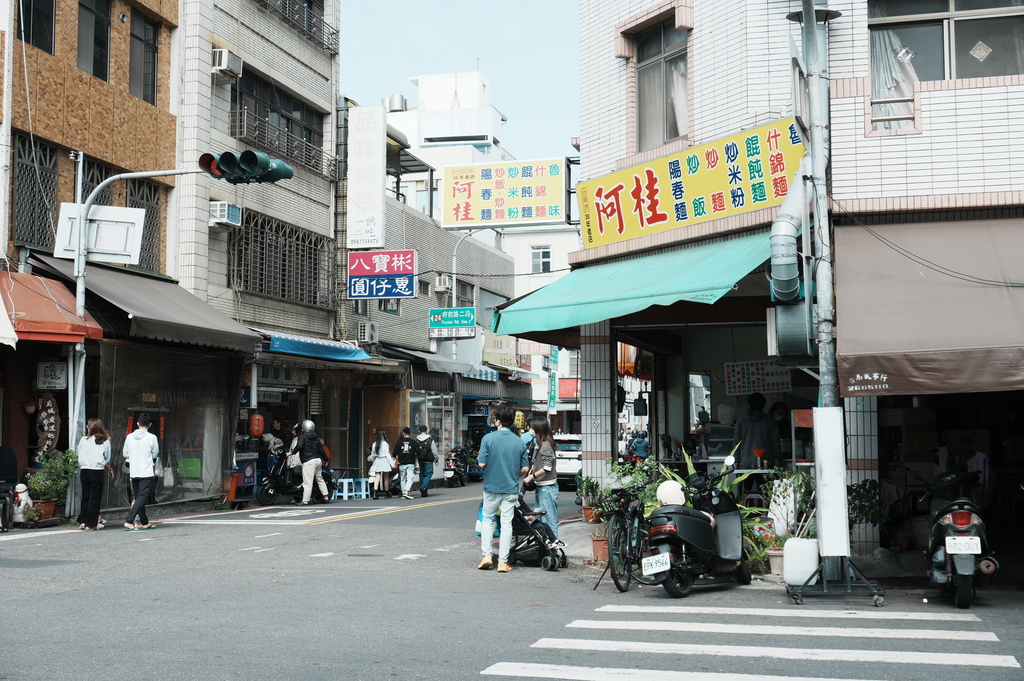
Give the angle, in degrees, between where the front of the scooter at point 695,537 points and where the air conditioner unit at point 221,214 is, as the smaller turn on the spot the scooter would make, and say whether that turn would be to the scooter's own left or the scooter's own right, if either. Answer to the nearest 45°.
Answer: approximately 90° to the scooter's own left

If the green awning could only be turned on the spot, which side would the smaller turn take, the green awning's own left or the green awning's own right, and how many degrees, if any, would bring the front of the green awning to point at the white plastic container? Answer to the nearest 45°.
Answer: approximately 90° to the green awning's own left

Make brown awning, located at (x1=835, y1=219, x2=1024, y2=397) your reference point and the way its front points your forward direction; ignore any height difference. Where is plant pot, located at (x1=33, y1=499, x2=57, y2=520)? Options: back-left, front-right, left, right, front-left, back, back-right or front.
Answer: right

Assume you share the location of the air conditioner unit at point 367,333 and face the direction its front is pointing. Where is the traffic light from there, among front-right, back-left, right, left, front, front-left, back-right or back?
front-right

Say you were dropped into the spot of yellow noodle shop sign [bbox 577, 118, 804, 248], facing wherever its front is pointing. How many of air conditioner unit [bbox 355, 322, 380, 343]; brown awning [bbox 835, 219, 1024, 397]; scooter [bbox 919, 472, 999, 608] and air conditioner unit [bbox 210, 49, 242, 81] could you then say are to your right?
2

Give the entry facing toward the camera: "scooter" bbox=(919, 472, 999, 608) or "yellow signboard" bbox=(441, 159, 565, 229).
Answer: the yellow signboard

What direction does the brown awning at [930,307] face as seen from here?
toward the camera

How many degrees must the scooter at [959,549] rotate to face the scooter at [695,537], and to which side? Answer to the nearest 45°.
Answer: approximately 90° to its left

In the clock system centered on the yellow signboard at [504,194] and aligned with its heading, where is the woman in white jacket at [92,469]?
The woman in white jacket is roughly at 1 o'clock from the yellow signboard.

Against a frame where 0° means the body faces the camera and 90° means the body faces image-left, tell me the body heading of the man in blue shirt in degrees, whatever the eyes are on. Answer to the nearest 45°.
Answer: approximately 180°

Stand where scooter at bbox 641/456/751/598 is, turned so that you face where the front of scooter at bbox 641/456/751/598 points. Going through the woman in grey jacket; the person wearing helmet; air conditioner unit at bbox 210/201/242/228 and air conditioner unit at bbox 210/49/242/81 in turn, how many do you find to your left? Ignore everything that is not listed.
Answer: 4

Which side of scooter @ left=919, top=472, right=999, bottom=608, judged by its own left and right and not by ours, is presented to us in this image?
back

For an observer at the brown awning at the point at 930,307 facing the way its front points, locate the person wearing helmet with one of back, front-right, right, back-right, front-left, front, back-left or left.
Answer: back-right

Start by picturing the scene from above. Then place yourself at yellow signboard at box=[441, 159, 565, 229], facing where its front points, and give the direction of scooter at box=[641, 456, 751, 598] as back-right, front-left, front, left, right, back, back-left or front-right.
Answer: front

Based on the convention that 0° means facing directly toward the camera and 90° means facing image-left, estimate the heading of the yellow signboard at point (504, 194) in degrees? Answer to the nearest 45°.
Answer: approximately 0°
